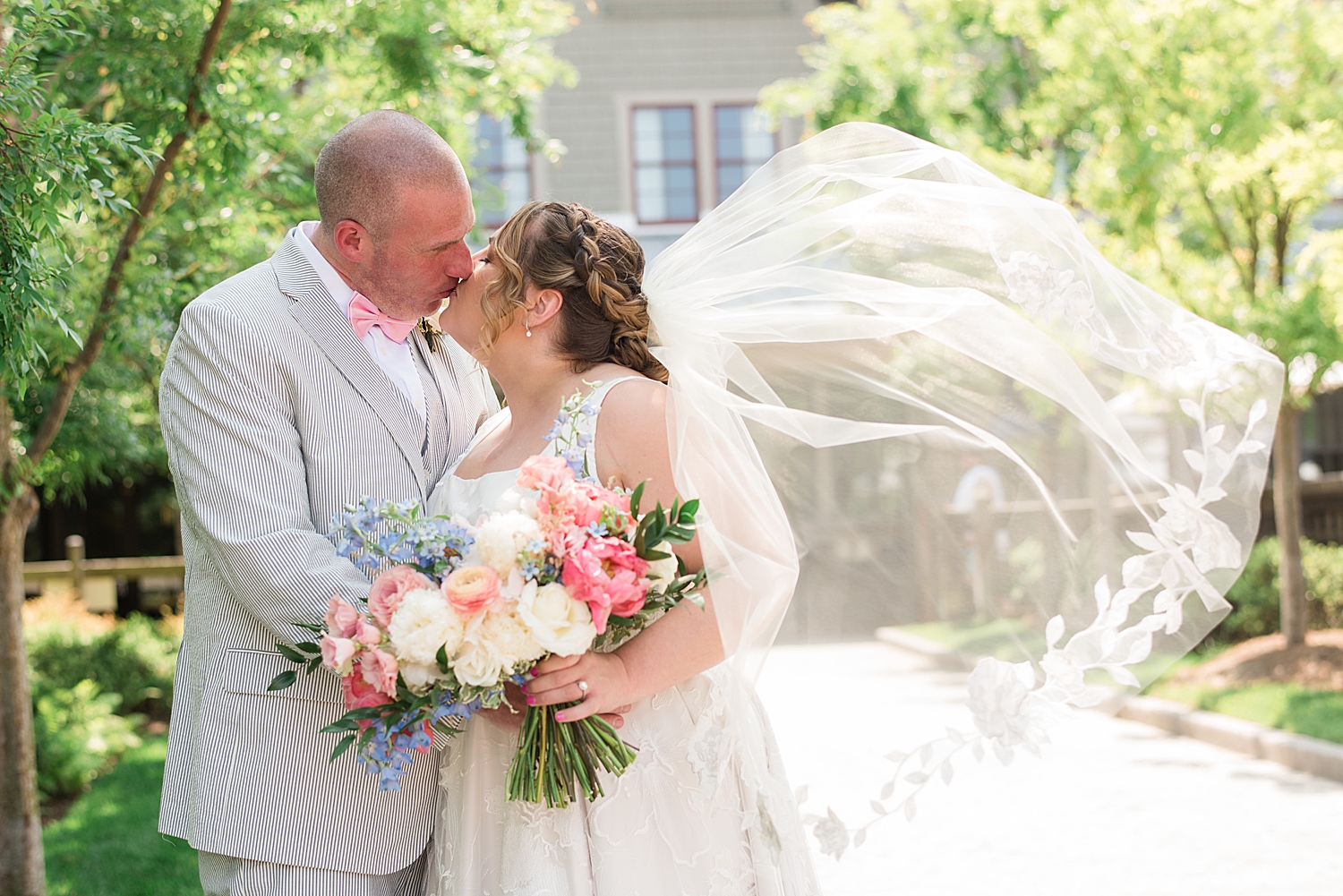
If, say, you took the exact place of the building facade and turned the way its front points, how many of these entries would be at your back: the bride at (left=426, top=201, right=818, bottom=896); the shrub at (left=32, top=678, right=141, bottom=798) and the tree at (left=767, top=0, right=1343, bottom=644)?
0

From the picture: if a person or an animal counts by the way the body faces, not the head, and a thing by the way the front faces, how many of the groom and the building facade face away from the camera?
0

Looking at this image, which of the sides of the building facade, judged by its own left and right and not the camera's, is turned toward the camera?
front

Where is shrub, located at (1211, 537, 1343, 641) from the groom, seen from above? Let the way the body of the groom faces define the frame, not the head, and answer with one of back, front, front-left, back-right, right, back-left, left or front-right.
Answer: left

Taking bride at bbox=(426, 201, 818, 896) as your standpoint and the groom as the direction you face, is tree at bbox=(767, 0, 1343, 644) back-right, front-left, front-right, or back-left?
back-right

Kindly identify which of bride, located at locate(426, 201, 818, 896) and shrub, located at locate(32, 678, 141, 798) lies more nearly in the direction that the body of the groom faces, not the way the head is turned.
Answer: the bride

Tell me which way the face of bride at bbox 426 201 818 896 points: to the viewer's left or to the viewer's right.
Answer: to the viewer's left

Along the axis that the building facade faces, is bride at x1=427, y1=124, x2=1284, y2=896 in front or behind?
in front

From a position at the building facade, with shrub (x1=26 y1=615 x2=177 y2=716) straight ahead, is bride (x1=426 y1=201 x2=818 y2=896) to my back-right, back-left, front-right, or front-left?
front-left

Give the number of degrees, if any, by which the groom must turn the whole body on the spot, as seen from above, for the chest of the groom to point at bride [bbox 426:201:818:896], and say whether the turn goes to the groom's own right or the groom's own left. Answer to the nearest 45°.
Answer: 0° — they already face them

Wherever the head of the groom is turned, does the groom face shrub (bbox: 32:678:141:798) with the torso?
no

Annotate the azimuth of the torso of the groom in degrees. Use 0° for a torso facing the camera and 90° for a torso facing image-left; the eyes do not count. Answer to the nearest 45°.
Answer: approximately 315°

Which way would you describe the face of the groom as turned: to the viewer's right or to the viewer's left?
to the viewer's right

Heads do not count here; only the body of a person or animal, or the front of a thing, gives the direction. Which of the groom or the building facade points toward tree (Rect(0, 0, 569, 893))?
the building facade

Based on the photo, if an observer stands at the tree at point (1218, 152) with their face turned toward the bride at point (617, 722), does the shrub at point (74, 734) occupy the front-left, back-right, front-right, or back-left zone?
front-right

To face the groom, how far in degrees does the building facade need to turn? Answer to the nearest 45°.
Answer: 0° — it already faces them
